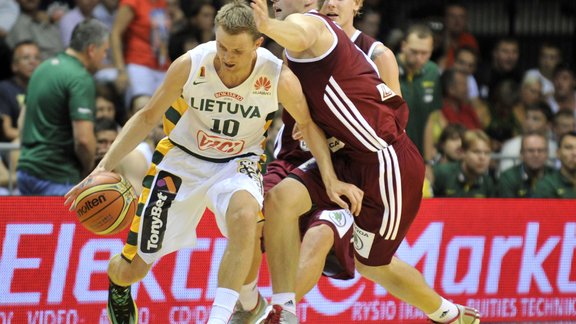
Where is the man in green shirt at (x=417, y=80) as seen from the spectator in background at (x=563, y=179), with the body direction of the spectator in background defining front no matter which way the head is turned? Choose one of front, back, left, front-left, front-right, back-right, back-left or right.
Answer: right

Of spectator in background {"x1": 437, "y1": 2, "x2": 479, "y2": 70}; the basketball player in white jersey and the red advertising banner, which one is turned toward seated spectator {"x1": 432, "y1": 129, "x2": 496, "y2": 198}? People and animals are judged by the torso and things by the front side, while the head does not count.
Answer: the spectator in background

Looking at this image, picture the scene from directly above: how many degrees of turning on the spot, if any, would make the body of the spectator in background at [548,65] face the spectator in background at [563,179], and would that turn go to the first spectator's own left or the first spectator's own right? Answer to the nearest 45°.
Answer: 0° — they already face them

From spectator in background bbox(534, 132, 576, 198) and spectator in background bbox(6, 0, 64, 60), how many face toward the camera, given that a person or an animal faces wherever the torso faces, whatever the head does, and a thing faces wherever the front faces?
2

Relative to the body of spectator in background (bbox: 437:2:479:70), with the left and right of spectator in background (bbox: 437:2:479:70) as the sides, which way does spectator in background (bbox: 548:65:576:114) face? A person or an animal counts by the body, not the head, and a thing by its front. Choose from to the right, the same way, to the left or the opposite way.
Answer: the same way

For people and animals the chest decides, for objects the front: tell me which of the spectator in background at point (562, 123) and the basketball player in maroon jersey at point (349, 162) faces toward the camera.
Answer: the spectator in background

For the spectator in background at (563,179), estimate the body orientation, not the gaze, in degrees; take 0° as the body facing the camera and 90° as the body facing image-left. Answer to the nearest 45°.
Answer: approximately 0°

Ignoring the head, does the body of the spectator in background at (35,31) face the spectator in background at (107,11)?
no

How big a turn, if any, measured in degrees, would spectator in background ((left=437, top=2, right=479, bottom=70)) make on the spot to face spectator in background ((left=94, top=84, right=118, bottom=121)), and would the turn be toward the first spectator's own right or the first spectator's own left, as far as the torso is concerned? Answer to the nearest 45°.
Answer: approximately 45° to the first spectator's own right

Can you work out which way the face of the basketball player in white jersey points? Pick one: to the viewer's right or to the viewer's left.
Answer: to the viewer's left

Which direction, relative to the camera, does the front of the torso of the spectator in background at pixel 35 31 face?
toward the camera

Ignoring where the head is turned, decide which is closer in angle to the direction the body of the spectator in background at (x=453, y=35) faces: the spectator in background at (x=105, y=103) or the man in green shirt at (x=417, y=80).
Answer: the man in green shirt

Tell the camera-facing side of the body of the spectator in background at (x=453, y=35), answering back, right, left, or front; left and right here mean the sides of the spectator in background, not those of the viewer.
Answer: front

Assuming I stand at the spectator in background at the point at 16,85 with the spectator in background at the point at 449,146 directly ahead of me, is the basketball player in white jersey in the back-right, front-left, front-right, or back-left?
front-right

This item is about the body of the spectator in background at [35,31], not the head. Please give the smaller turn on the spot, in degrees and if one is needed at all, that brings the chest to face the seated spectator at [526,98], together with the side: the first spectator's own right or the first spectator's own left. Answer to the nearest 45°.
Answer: approximately 90° to the first spectator's own left

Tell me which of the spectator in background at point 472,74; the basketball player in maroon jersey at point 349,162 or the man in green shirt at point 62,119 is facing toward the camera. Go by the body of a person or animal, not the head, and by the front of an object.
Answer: the spectator in background

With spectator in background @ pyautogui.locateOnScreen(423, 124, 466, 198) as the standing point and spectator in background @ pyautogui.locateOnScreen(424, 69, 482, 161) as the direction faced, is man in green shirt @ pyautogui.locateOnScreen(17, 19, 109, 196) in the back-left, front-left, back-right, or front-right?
back-left

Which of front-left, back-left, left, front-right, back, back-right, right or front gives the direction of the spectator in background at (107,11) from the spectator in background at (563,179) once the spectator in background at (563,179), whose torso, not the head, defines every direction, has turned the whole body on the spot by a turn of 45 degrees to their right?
front-right
